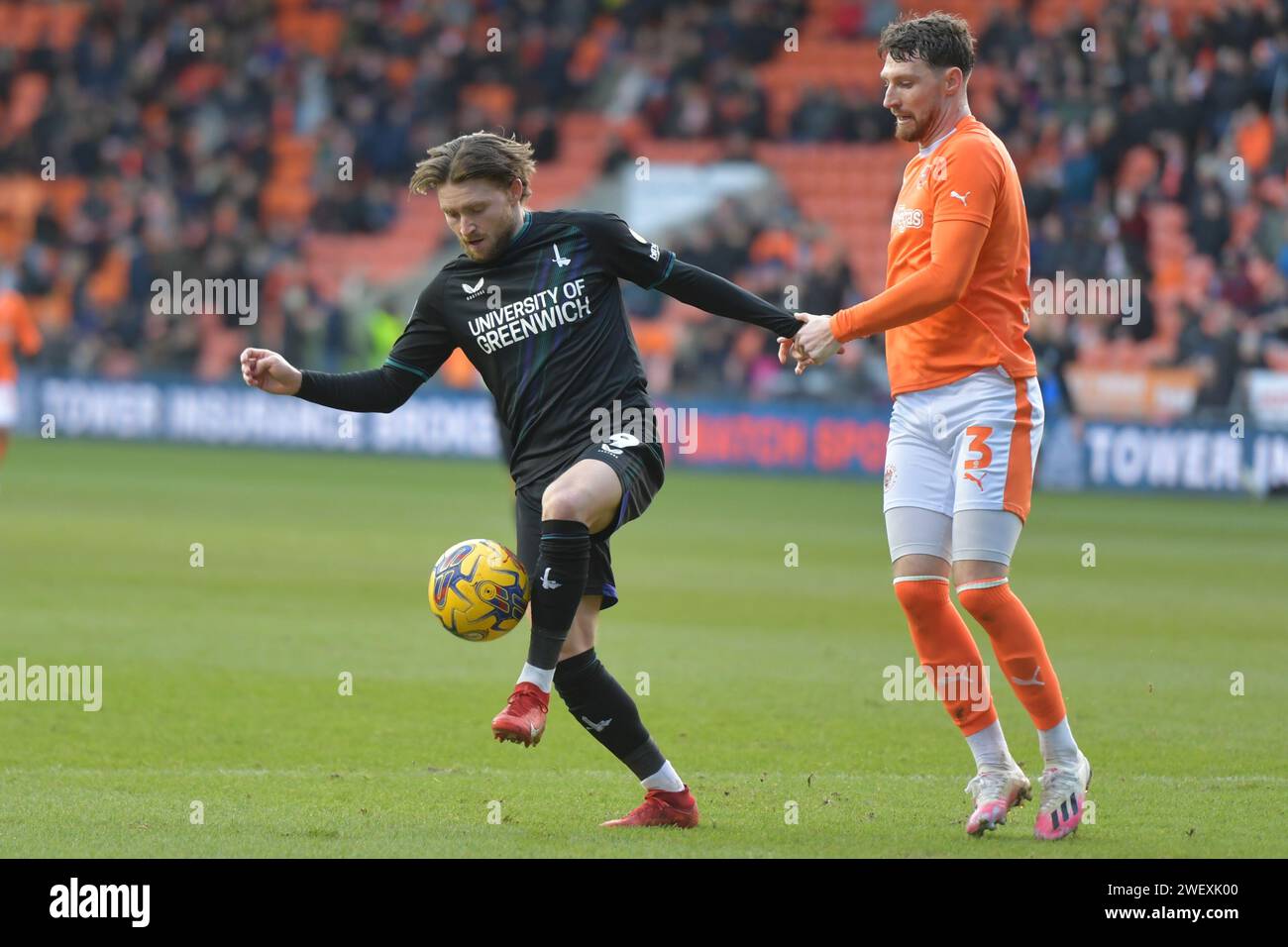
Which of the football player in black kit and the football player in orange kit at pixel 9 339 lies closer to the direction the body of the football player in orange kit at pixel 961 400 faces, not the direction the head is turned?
the football player in black kit

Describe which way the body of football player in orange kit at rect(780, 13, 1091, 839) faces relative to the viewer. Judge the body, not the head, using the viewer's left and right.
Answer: facing the viewer and to the left of the viewer

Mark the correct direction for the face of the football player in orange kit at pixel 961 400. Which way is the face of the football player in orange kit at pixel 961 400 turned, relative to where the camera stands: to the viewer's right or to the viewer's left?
to the viewer's left

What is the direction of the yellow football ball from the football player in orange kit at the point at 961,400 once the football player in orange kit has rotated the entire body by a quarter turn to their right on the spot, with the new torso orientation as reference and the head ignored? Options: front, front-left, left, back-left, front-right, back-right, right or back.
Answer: front-left

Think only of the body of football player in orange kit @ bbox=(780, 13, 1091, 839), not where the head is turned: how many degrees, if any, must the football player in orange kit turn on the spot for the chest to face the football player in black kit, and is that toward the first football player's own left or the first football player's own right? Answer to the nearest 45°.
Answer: approximately 45° to the first football player's own right

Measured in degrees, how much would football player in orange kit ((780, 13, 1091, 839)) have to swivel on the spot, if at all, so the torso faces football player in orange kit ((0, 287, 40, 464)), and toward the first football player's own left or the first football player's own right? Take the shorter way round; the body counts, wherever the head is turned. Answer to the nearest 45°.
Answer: approximately 90° to the first football player's own right
